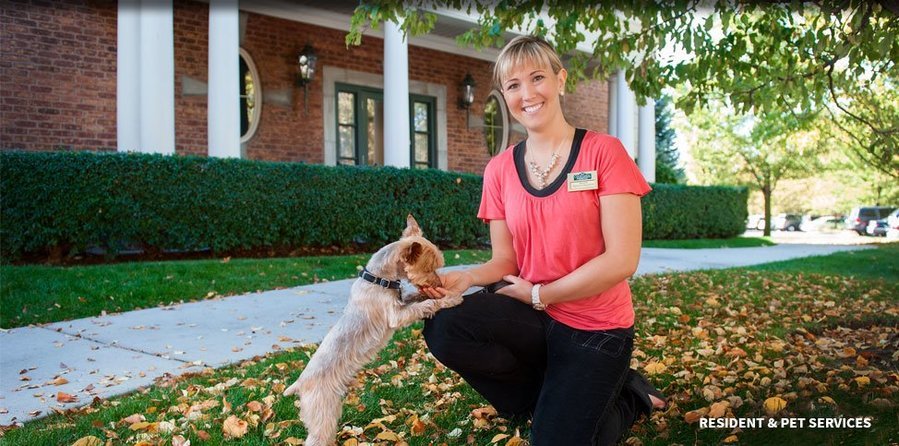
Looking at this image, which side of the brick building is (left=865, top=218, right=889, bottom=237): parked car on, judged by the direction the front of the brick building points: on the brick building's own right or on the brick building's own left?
on the brick building's own left

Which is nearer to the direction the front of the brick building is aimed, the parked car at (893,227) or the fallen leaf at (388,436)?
the fallen leaf

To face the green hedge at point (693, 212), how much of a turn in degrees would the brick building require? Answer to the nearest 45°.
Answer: approximately 45° to its left

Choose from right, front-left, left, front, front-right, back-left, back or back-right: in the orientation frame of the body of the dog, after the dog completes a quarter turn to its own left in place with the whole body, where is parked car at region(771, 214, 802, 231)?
front-right

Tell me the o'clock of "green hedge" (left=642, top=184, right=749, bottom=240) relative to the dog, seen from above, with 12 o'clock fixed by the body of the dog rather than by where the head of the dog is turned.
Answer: The green hedge is roughly at 10 o'clock from the dog.

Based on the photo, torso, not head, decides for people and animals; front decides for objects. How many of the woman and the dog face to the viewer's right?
1

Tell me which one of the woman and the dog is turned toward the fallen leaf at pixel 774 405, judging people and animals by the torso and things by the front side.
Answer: the dog

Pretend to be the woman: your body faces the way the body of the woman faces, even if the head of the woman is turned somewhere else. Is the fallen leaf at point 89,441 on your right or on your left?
on your right

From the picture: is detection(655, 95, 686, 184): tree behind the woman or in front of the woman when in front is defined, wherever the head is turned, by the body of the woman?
behind

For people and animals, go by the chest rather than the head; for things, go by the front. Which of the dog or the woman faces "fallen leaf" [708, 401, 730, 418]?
the dog

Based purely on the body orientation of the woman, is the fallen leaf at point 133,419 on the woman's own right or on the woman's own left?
on the woman's own right

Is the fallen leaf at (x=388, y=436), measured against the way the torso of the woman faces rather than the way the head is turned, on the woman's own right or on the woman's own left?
on the woman's own right

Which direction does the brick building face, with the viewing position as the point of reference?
facing the viewer and to the right of the viewer

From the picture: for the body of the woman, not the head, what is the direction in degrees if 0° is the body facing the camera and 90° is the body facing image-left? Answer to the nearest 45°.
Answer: approximately 45°

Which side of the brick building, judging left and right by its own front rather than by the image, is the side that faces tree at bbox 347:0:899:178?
front

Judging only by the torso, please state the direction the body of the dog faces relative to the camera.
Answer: to the viewer's right
